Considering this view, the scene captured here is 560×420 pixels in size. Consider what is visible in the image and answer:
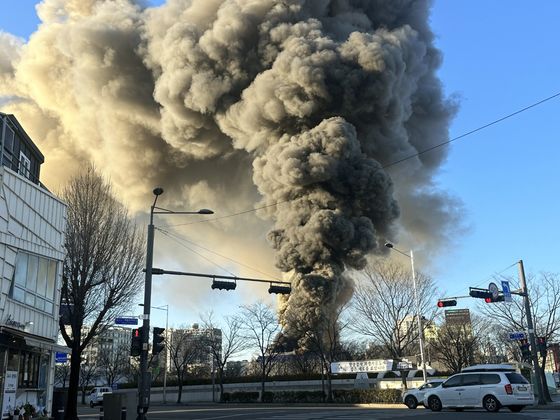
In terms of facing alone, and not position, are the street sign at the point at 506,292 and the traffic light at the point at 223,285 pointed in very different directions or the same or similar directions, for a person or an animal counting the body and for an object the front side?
very different directions

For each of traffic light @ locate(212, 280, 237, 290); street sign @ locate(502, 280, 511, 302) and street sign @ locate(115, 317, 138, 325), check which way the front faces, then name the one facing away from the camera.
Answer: the traffic light

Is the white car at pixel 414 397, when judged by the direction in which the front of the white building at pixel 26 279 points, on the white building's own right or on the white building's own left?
on the white building's own left

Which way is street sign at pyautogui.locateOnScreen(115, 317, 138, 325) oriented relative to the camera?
toward the camera

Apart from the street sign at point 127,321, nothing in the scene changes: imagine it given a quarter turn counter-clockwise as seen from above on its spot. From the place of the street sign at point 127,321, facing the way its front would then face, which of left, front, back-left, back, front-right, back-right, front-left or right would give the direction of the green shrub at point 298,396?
front-left

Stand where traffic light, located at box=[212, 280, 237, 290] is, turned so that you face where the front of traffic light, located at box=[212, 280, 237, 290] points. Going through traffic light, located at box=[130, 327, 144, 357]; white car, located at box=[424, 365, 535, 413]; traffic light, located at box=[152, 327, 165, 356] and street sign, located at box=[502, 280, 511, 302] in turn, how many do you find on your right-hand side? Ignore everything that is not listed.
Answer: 2

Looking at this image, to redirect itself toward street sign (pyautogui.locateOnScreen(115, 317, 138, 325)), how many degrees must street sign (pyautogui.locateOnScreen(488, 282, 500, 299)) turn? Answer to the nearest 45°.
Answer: approximately 45° to its right

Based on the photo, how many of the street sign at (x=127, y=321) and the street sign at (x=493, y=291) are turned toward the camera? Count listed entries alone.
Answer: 2

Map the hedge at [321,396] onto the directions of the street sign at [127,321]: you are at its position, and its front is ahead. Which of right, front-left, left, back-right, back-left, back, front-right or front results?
back-left

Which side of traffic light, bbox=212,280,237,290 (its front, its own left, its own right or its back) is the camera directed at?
back

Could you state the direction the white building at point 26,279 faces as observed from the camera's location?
facing the viewer and to the right of the viewer

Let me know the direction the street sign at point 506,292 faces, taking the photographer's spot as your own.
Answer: facing the viewer

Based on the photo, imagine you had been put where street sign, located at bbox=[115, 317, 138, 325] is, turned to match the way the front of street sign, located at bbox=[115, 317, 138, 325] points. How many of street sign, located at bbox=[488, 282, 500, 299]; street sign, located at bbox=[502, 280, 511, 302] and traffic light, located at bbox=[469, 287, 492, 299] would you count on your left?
3

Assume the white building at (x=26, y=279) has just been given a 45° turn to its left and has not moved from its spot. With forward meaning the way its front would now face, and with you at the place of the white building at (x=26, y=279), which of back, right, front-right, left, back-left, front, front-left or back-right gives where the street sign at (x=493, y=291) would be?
front

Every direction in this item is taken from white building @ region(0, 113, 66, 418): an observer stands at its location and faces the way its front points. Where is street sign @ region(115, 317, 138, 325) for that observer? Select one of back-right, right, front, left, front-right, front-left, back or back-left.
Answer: left
